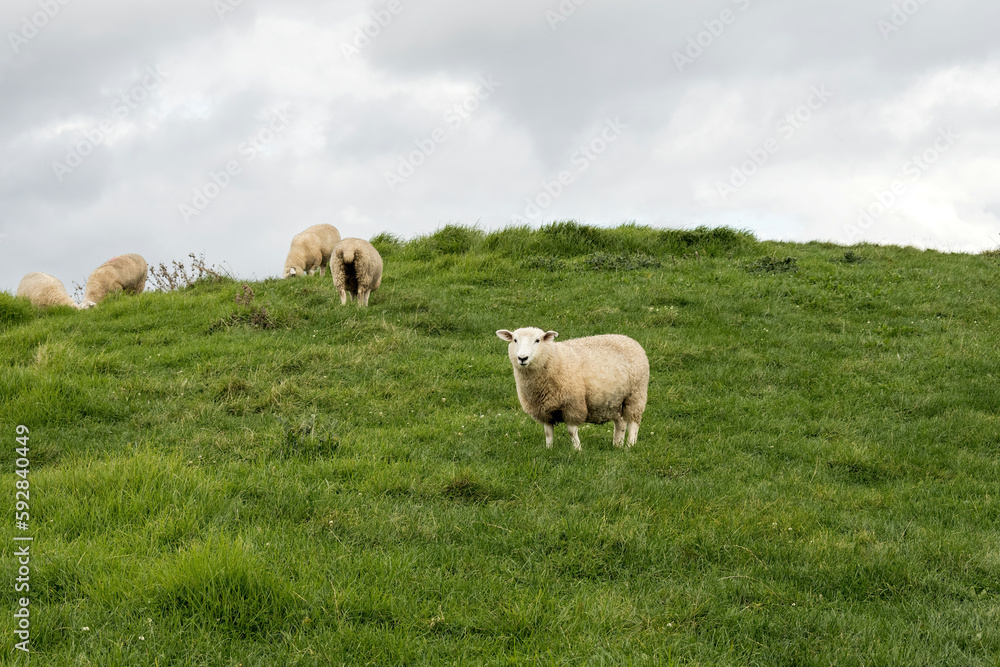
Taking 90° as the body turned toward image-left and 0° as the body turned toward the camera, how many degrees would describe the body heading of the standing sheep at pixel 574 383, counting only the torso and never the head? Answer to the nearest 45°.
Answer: approximately 45°

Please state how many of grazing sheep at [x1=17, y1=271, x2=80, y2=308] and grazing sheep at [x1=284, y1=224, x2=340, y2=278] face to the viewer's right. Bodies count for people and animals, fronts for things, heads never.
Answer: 1

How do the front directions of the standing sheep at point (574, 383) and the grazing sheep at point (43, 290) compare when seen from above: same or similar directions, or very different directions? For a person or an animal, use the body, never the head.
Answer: very different directions

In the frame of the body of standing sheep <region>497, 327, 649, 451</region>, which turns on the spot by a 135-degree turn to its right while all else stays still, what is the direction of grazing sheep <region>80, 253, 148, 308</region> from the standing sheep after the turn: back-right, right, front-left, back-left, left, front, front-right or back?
front-left

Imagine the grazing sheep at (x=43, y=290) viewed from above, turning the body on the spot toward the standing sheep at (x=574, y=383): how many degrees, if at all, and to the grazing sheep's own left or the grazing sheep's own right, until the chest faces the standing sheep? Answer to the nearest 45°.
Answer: approximately 90° to the grazing sheep's own right

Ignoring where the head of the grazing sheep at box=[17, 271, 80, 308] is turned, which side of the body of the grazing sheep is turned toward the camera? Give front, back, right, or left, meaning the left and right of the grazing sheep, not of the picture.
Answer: right
